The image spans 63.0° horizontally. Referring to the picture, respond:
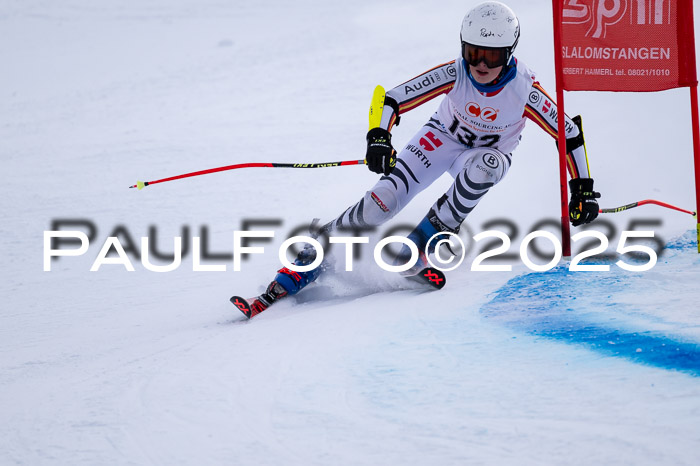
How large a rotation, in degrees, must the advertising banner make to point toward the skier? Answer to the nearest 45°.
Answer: approximately 45° to its right

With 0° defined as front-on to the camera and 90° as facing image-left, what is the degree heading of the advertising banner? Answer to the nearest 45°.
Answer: approximately 0°
